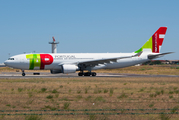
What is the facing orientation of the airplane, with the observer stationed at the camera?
facing to the left of the viewer
